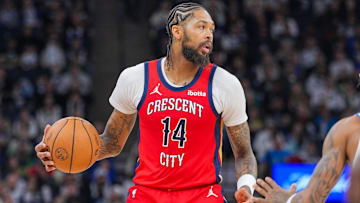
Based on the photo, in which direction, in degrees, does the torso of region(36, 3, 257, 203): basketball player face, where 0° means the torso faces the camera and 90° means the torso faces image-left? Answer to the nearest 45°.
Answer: approximately 0°

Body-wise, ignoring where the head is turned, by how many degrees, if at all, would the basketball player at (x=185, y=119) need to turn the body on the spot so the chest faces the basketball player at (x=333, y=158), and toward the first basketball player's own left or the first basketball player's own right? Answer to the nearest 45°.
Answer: approximately 45° to the first basketball player's own left

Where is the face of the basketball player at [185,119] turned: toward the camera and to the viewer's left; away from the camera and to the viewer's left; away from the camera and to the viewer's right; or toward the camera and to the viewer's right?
toward the camera and to the viewer's right
